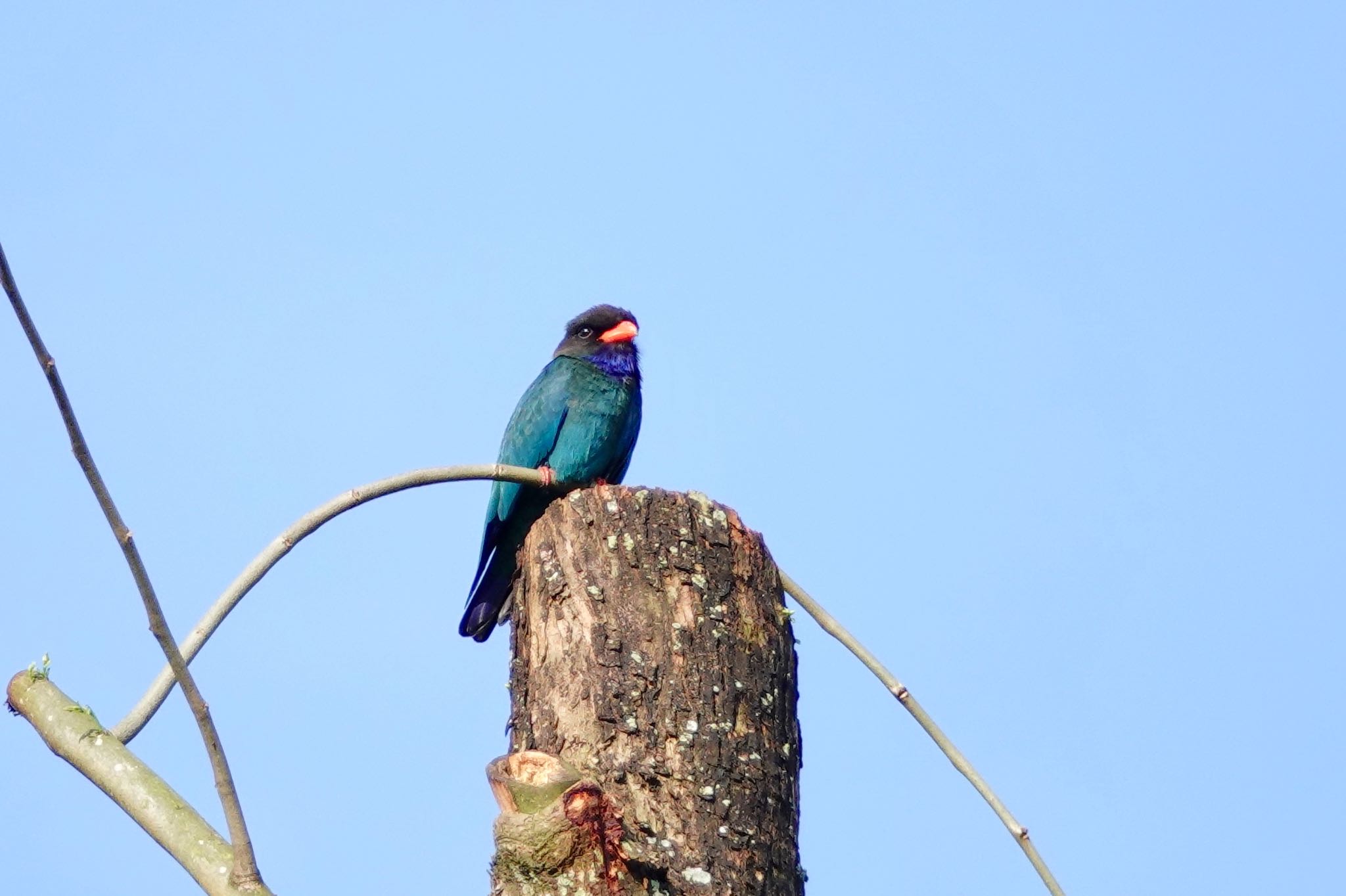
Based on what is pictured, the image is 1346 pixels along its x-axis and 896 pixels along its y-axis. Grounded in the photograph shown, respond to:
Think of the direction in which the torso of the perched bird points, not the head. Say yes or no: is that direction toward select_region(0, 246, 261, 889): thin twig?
no

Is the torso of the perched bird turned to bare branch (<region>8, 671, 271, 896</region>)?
no
